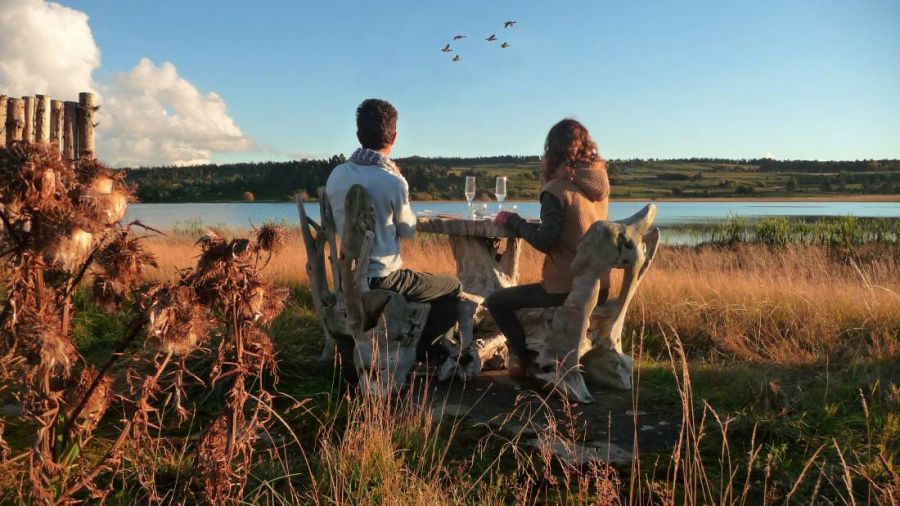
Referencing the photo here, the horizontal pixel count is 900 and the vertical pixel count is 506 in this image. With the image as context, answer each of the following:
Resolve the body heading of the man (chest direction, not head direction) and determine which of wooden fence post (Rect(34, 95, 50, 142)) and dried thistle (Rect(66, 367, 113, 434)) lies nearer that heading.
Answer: the wooden fence post

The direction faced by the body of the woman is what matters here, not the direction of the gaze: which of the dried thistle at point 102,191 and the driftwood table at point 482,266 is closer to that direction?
the driftwood table

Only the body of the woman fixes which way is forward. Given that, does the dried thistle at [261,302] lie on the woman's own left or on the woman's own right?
on the woman's own left

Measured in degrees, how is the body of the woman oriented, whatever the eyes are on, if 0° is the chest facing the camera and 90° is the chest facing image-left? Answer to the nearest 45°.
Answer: approximately 135°

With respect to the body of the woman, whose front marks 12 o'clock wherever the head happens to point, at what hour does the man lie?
The man is roughly at 10 o'clock from the woman.

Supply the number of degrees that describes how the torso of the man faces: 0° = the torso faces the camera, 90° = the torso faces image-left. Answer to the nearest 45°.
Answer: approximately 225°

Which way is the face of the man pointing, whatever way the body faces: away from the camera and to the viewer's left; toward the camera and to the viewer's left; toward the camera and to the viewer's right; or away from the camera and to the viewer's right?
away from the camera and to the viewer's right

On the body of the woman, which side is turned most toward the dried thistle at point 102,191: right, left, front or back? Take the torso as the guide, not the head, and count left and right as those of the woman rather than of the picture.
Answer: left
